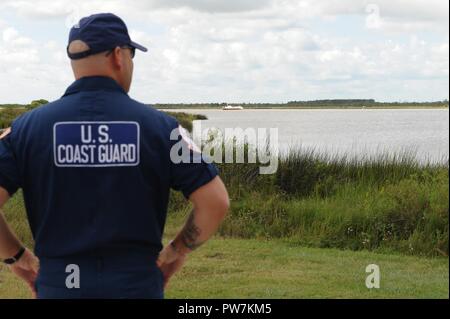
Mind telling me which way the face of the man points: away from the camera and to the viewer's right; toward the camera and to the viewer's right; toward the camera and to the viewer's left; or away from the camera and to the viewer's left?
away from the camera and to the viewer's right

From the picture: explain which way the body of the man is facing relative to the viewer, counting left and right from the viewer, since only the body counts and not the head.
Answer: facing away from the viewer
